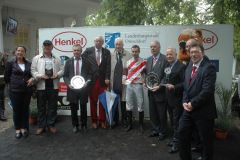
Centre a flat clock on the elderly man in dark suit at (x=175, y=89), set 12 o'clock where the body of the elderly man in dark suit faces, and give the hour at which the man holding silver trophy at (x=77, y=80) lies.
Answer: The man holding silver trophy is roughly at 2 o'clock from the elderly man in dark suit.

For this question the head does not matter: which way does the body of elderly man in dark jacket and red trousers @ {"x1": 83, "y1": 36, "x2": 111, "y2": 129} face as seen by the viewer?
toward the camera

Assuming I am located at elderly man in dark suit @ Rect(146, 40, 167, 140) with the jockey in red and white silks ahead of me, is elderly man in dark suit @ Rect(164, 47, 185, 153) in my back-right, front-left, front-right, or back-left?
back-left

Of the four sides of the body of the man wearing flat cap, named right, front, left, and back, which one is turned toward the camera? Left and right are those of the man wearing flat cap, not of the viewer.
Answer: front

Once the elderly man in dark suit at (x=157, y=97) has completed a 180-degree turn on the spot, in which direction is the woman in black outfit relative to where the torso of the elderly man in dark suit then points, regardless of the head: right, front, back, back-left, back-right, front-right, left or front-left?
back-left

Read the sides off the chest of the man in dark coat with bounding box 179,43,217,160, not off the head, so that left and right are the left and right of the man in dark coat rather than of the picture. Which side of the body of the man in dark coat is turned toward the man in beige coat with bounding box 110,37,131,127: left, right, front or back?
right

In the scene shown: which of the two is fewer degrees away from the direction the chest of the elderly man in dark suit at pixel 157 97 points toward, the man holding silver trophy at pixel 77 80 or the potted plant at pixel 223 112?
the man holding silver trophy

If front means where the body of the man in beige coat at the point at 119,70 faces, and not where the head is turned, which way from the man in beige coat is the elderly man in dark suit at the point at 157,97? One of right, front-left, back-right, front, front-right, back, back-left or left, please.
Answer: front-left

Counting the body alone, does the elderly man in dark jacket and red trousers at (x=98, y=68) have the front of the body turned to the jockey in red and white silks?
no

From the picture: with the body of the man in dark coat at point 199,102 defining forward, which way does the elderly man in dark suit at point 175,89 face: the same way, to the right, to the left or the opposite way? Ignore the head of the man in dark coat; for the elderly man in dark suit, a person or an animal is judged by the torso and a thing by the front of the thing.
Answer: the same way

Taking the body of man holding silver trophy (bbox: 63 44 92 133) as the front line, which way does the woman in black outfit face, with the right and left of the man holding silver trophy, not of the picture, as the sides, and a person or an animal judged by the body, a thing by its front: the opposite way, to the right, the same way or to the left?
the same way

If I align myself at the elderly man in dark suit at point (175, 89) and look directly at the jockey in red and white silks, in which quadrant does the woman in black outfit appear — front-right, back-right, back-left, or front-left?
front-left

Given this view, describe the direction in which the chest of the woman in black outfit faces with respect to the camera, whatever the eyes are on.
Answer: toward the camera

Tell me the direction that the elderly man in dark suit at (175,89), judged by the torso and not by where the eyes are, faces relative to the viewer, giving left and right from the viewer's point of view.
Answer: facing the viewer and to the left of the viewer

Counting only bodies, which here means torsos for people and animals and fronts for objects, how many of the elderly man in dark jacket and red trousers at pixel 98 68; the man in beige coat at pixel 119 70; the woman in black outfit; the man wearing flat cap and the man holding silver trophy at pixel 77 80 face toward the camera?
5

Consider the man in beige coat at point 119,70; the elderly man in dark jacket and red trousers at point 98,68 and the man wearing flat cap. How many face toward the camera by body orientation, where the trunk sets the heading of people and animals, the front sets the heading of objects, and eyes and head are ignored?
3
